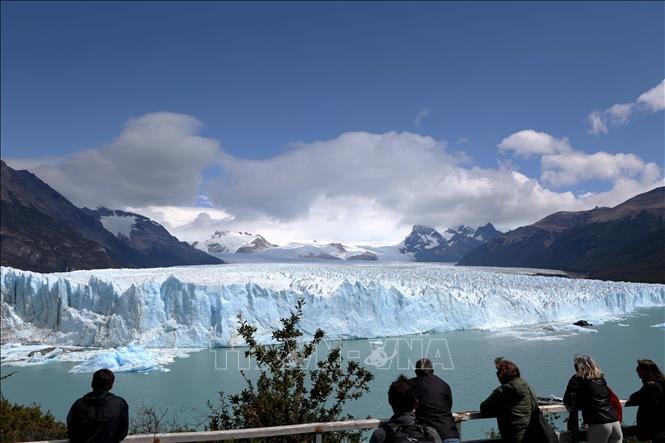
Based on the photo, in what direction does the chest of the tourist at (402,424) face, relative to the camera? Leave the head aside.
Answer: away from the camera

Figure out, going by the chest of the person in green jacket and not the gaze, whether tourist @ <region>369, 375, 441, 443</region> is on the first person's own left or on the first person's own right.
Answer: on the first person's own left

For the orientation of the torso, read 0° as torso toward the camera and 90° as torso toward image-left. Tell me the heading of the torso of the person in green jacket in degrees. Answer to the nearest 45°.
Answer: approximately 135°

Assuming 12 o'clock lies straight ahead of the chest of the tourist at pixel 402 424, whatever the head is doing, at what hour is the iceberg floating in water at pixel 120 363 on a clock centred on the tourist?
The iceberg floating in water is roughly at 11 o'clock from the tourist.

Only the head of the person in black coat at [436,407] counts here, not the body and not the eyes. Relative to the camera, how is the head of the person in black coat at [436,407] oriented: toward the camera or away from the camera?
away from the camera

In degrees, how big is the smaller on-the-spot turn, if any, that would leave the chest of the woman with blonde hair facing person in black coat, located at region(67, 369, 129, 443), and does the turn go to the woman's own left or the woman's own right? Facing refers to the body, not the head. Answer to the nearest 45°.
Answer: approximately 90° to the woman's own left

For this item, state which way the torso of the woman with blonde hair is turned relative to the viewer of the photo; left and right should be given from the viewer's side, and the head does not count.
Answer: facing away from the viewer and to the left of the viewer
